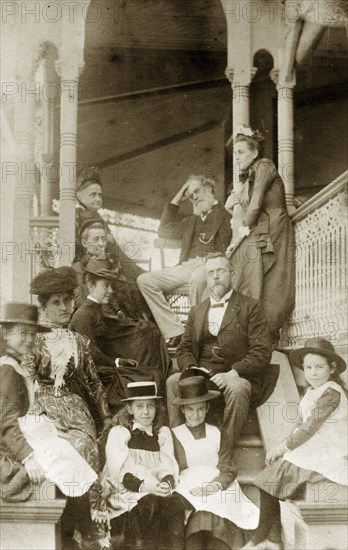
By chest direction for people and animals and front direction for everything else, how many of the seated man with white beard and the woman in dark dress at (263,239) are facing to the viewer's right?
0

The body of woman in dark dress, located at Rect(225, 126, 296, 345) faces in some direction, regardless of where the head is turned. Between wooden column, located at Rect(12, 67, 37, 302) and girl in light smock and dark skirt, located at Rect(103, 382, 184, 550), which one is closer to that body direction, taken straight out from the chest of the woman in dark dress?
the wooden column

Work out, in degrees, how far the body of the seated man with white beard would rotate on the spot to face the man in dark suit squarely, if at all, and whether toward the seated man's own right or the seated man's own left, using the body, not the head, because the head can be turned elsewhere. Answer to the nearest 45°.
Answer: approximately 45° to the seated man's own left

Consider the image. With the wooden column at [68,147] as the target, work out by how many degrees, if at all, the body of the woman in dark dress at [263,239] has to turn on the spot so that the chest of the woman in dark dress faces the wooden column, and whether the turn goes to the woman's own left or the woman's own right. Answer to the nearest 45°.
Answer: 0° — they already face it

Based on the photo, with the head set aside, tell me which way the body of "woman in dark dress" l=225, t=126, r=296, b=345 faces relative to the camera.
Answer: to the viewer's left

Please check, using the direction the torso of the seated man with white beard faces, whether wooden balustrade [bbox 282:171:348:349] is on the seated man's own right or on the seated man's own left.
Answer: on the seated man's own left

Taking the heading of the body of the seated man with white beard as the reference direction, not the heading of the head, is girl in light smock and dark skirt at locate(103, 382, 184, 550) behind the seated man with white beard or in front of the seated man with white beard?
in front

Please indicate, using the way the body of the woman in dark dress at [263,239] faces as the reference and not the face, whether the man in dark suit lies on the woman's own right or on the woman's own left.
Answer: on the woman's own left

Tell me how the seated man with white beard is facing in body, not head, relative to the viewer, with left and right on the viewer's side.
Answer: facing the viewer and to the left of the viewer

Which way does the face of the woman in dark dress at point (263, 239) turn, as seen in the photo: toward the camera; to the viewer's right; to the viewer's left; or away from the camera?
to the viewer's left

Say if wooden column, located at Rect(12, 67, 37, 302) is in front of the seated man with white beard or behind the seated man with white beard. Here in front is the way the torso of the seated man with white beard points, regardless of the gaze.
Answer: in front
